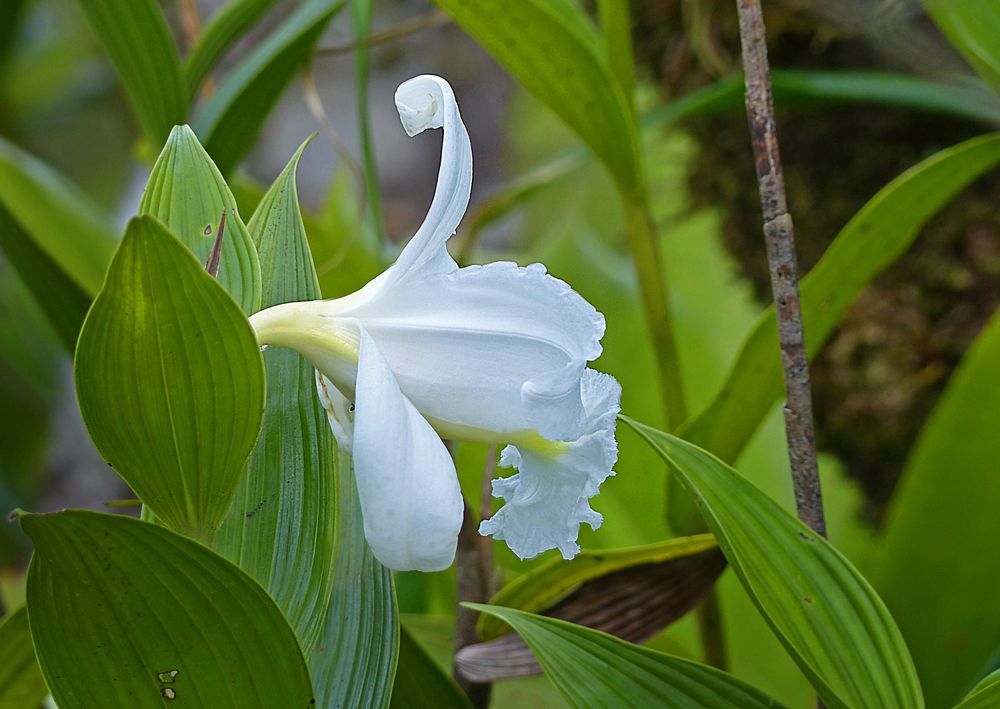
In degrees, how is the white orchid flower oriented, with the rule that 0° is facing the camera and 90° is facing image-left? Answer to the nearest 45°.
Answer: approximately 270°
